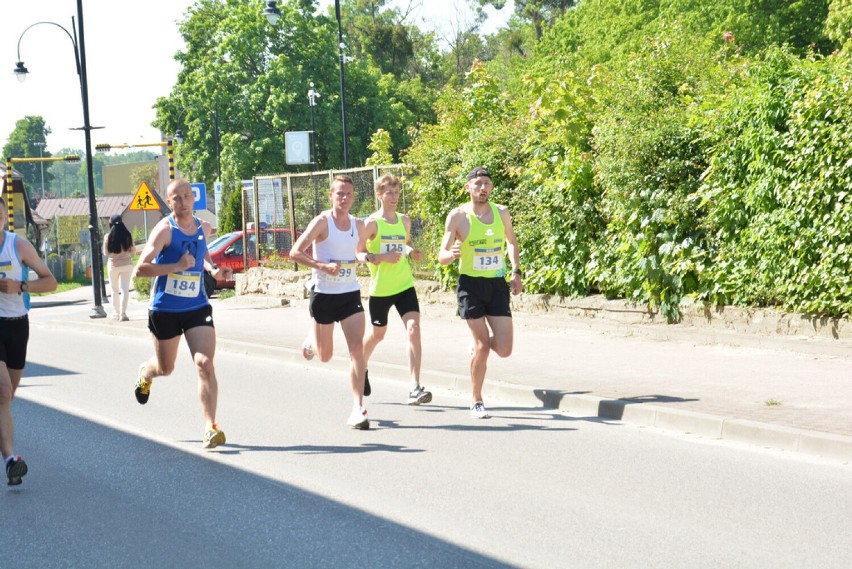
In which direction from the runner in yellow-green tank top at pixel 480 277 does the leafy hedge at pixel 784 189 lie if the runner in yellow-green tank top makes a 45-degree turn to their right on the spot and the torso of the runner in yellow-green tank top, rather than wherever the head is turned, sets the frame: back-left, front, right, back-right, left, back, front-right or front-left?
back

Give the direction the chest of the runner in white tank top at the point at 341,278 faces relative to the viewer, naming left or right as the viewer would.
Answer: facing the viewer and to the right of the viewer

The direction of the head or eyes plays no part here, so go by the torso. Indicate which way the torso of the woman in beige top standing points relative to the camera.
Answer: away from the camera

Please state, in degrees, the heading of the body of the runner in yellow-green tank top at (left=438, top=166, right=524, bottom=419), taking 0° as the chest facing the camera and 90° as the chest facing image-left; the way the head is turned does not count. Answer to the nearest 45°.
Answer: approximately 0°

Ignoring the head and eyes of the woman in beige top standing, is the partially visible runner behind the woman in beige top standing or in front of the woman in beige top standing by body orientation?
behind

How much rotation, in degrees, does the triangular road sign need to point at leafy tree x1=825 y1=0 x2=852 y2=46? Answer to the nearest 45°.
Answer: approximately 90° to its left

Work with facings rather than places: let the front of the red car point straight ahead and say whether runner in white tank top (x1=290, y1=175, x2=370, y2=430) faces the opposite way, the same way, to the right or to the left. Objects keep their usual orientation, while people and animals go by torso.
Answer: to the left

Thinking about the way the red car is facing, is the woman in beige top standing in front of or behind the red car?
in front

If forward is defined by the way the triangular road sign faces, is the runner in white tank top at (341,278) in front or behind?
in front
